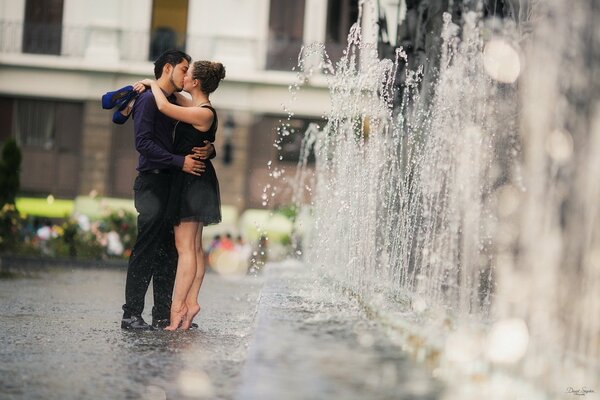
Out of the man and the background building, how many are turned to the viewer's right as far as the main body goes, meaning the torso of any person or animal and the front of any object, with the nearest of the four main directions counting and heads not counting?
1

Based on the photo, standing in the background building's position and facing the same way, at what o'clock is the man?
The man is roughly at 12 o'clock from the background building.

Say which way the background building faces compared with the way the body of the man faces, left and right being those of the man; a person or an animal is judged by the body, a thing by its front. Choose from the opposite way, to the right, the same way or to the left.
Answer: to the right

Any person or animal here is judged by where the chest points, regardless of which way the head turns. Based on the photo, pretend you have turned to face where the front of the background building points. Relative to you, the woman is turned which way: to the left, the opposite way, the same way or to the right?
to the right

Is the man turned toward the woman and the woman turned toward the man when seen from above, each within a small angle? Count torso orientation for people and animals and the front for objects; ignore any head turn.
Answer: yes

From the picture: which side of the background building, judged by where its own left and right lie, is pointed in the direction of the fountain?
front

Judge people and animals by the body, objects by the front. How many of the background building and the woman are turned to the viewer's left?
1

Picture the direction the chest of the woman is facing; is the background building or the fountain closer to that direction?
the background building

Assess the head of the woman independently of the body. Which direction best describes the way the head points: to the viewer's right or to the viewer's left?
to the viewer's left

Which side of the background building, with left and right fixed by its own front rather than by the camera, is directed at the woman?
front

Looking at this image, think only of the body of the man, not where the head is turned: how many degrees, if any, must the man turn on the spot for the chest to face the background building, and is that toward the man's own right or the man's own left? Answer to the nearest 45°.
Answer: approximately 90° to the man's own left

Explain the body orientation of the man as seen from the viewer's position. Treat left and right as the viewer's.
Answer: facing to the right of the viewer

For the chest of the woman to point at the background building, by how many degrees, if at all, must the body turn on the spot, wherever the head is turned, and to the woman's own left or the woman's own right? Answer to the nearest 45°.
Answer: approximately 90° to the woman's own right

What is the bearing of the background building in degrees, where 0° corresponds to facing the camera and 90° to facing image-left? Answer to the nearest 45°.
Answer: approximately 0°

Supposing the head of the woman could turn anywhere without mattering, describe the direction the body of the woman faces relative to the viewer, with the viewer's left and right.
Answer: facing to the left of the viewer
